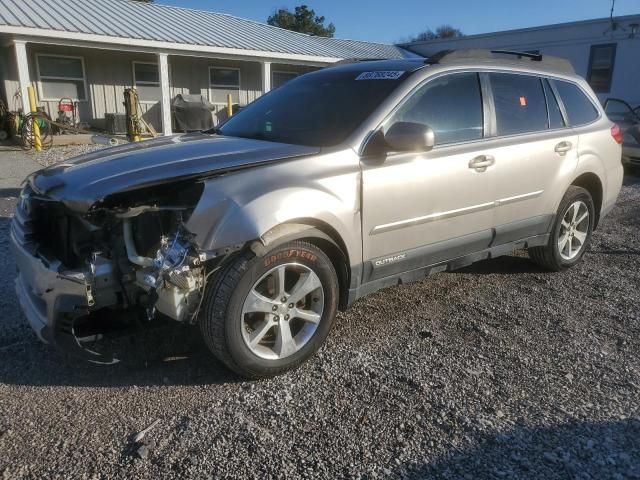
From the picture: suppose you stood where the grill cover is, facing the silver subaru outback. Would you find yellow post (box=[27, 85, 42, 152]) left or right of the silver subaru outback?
right

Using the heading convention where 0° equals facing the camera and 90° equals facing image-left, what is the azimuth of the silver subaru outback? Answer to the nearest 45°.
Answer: approximately 45°
